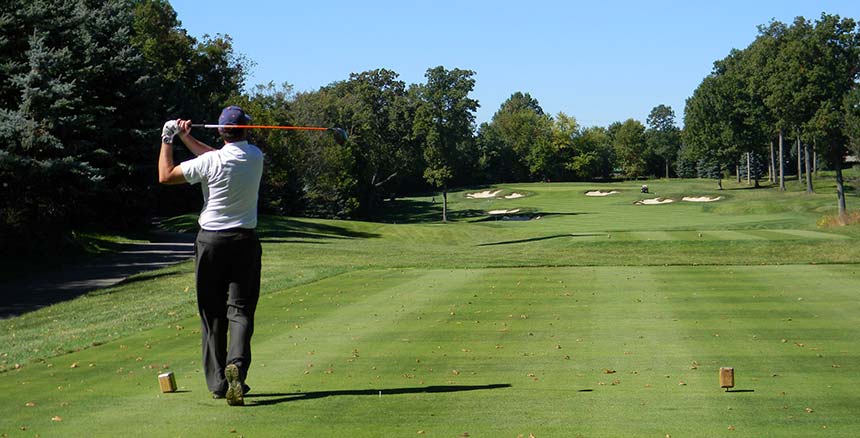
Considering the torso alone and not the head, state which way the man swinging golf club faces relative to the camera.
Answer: away from the camera

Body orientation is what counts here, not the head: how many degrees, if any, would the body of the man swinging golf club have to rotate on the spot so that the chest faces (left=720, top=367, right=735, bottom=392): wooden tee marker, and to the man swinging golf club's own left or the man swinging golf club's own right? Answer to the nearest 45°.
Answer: approximately 90° to the man swinging golf club's own right
